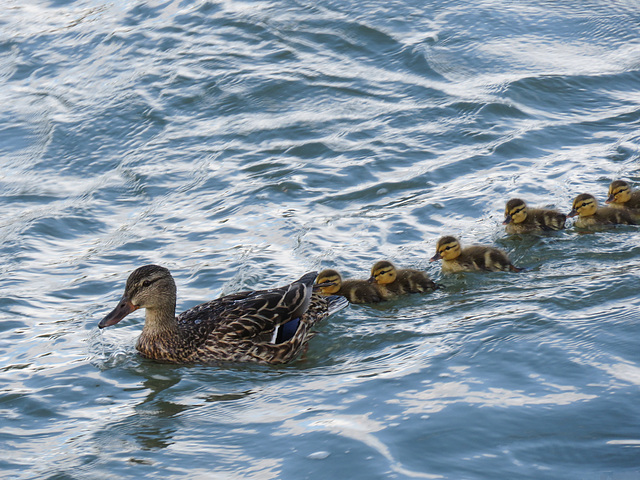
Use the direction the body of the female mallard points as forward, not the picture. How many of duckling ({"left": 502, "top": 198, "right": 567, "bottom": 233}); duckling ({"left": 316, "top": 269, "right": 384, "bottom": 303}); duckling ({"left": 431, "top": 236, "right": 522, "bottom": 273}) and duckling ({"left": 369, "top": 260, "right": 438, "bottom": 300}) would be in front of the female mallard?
0

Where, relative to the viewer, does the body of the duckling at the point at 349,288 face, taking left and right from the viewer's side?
facing to the left of the viewer

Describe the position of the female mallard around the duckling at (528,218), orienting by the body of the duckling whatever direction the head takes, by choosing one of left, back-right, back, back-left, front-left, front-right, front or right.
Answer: front-left

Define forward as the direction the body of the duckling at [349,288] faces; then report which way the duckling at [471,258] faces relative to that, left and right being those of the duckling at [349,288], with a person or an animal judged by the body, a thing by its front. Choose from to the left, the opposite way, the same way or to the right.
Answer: the same way

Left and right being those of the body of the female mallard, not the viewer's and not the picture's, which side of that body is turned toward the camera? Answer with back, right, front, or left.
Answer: left

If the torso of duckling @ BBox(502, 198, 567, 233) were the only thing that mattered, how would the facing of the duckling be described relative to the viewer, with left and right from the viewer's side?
facing to the left of the viewer

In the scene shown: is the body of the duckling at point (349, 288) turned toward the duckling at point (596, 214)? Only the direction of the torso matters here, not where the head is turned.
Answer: no

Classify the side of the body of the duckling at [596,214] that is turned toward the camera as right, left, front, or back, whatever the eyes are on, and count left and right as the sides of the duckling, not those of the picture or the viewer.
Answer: left

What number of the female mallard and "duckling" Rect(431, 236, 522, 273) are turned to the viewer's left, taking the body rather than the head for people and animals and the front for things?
2

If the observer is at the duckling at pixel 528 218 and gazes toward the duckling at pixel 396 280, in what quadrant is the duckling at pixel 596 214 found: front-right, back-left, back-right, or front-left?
back-left

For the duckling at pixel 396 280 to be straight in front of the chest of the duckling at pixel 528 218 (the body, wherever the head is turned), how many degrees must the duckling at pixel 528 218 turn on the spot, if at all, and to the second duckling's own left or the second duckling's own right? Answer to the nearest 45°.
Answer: approximately 45° to the second duckling's own left

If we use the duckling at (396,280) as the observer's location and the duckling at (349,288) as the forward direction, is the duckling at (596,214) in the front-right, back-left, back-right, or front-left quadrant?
back-right

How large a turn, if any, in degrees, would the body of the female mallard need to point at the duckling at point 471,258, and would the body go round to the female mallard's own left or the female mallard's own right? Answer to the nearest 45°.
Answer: approximately 180°

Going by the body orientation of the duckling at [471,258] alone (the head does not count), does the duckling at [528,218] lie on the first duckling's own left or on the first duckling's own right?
on the first duckling's own right

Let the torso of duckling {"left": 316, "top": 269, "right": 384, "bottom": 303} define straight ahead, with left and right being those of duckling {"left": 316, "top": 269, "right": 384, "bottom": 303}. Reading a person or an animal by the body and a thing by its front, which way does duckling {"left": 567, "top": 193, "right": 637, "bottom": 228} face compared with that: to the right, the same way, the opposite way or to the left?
the same way

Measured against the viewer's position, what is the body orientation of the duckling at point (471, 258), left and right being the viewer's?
facing to the left of the viewer

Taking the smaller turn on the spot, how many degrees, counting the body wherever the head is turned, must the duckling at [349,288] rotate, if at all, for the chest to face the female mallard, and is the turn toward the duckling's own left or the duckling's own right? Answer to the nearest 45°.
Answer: approximately 45° to the duckling's own left
